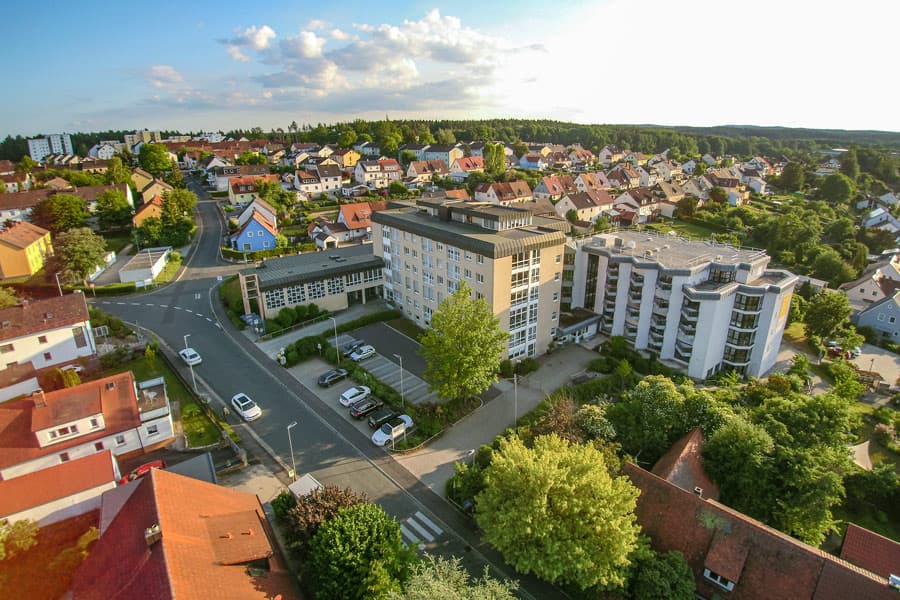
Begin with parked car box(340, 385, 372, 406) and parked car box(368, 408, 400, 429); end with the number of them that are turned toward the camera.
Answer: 0

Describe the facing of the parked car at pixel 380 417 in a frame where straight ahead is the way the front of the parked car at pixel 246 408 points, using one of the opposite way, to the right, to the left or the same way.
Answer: to the left

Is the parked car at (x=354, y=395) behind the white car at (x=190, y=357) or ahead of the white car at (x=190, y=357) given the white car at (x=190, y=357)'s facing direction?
ahead

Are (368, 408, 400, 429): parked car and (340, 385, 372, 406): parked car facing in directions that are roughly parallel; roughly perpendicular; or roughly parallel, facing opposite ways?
roughly parallel

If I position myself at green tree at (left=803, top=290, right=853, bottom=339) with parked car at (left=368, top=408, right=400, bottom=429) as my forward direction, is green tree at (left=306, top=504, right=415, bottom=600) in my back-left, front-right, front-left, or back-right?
front-left

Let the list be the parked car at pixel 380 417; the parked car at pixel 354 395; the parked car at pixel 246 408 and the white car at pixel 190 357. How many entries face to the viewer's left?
0

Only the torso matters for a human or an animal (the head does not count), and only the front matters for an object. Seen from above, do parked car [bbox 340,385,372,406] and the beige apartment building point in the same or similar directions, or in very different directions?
very different directions

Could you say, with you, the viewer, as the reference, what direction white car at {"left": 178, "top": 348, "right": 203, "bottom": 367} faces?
facing the viewer and to the right of the viewer

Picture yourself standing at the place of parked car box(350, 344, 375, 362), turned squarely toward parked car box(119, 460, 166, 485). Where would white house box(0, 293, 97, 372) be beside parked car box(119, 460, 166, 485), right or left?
right

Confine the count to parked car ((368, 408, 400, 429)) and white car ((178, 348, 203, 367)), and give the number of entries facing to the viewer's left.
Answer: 0

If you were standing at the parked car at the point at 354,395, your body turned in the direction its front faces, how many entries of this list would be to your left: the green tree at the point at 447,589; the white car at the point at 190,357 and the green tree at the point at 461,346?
1

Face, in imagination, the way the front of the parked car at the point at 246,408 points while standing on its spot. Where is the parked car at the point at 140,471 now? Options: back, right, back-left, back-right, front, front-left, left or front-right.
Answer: right

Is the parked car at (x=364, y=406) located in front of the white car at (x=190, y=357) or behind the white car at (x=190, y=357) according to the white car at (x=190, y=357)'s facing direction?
in front

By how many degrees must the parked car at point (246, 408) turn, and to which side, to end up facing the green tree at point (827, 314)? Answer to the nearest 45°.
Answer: approximately 45° to its left
